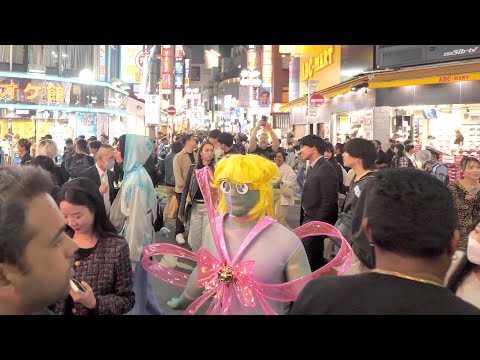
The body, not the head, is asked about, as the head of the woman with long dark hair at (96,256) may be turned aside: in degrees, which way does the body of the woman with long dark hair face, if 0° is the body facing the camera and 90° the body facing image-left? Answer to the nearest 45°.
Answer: approximately 45°

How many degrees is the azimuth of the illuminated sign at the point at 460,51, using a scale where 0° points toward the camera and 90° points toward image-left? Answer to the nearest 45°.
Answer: approximately 45°

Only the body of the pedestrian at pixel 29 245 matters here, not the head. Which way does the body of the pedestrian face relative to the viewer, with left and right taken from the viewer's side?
facing to the right of the viewer

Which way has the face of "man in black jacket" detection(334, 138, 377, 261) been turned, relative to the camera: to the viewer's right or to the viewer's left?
to the viewer's left

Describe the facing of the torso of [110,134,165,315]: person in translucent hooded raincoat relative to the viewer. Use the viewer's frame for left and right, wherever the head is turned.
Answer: facing to the left of the viewer

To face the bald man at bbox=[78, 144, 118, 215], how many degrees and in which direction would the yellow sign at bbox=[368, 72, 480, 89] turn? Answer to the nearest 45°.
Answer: approximately 45° to its left

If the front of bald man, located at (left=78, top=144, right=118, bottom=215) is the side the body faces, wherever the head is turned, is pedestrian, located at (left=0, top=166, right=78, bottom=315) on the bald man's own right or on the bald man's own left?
on the bald man's own right

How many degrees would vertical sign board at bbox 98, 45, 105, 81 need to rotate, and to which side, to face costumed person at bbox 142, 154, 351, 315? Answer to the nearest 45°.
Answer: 0° — it already faces them

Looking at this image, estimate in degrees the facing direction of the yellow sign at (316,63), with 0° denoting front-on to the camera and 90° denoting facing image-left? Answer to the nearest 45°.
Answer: approximately 45°
